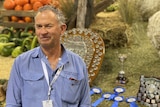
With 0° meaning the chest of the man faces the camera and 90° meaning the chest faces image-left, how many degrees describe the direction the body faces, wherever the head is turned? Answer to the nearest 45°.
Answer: approximately 0°

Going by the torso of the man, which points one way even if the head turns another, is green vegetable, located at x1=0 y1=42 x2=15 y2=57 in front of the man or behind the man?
behind

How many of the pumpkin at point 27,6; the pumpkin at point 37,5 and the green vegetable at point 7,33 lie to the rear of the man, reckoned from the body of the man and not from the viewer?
3

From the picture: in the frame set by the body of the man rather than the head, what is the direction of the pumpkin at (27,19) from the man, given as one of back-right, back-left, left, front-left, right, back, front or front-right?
back

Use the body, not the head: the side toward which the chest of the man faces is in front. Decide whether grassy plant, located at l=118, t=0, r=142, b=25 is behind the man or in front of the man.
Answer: behind

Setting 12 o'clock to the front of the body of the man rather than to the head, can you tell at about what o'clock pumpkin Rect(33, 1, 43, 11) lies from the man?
The pumpkin is roughly at 6 o'clock from the man.

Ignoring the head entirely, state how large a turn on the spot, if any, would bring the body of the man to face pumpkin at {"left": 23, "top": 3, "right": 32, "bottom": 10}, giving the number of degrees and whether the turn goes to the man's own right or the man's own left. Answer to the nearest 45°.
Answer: approximately 180°

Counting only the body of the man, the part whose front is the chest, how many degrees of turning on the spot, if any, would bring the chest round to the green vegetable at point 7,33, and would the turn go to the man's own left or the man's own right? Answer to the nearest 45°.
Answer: approximately 180°

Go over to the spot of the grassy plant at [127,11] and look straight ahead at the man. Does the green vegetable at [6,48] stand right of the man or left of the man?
right
